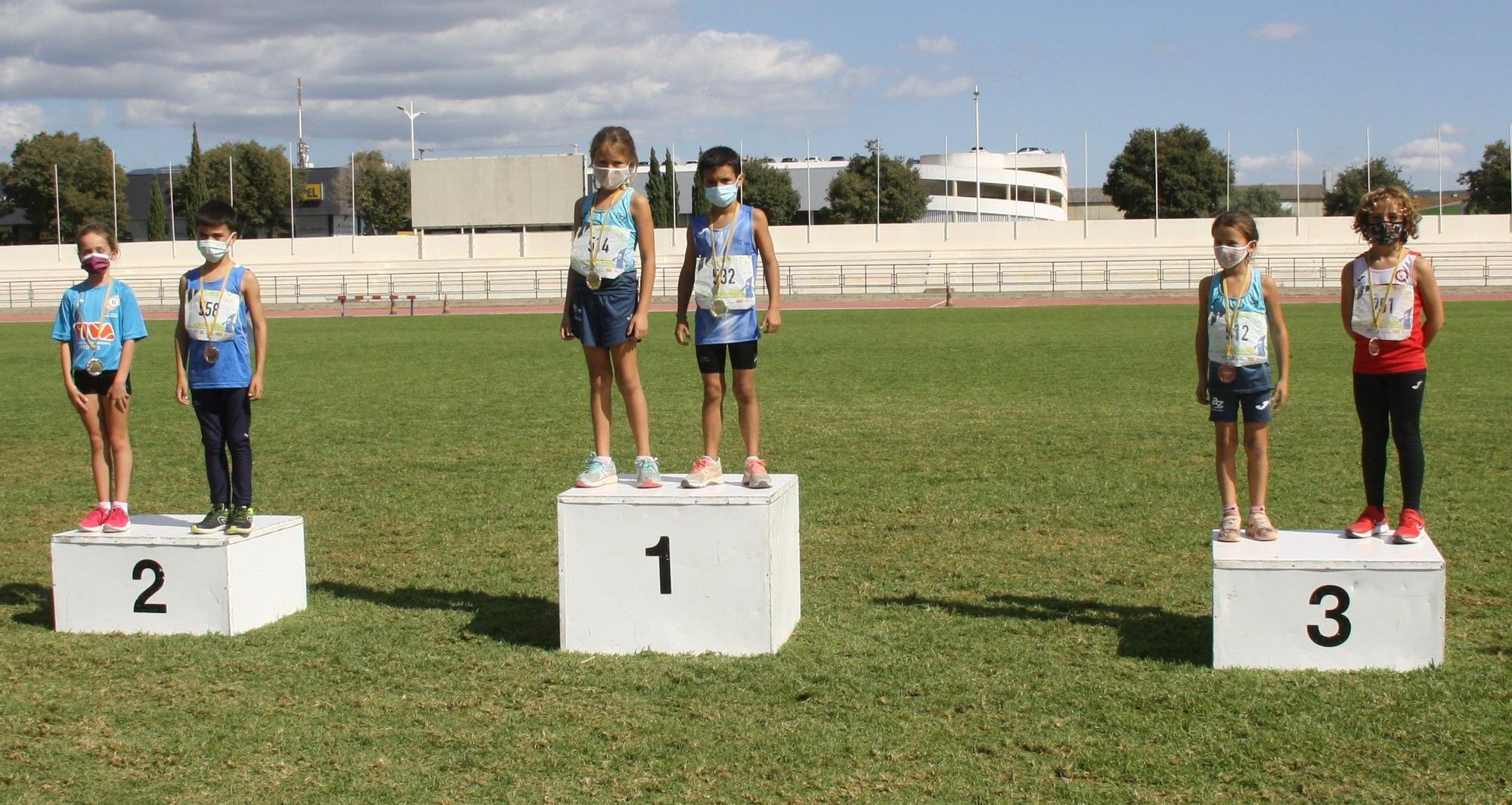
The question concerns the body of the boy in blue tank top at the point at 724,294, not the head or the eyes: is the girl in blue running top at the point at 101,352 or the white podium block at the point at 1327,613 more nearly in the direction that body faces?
the white podium block

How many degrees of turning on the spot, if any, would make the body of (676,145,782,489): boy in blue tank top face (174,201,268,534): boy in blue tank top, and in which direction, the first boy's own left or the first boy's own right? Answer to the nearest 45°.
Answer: approximately 90° to the first boy's own right

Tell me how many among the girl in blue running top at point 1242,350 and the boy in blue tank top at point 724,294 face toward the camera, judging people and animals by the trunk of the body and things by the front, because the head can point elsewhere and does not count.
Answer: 2

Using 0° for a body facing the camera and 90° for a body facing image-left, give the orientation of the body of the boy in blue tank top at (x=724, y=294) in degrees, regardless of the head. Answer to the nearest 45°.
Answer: approximately 0°

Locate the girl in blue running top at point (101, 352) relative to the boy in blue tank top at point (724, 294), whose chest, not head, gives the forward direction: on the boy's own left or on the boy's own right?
on the boy's own right

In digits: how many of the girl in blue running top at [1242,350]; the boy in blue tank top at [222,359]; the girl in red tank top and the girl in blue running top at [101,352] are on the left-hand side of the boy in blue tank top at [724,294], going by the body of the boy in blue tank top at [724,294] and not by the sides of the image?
2

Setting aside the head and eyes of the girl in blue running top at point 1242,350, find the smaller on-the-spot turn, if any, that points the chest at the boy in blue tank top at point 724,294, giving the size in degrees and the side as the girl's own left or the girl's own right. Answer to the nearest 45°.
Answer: approximately 90° to the girl's own right
